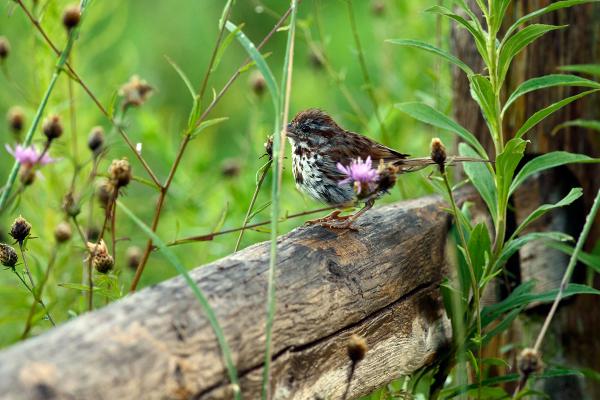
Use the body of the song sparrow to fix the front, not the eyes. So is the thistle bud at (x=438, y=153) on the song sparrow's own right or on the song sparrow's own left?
on the song sparrow's own left

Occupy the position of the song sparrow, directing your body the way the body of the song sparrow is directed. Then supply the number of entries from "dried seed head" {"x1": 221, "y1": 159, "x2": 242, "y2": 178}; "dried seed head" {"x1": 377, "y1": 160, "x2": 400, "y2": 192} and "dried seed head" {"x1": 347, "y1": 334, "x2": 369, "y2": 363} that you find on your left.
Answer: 2

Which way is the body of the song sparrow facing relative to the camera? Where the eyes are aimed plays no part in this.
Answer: to the viewer's left

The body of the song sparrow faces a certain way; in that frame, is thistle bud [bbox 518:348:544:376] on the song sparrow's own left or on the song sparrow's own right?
on the song sparrow's own left

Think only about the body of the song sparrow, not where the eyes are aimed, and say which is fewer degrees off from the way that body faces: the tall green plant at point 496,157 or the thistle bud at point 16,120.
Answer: the thistle bud

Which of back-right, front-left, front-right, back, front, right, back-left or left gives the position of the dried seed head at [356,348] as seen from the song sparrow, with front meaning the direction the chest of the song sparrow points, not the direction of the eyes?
left

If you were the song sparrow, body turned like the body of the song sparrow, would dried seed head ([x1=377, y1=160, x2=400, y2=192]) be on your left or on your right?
on your left
